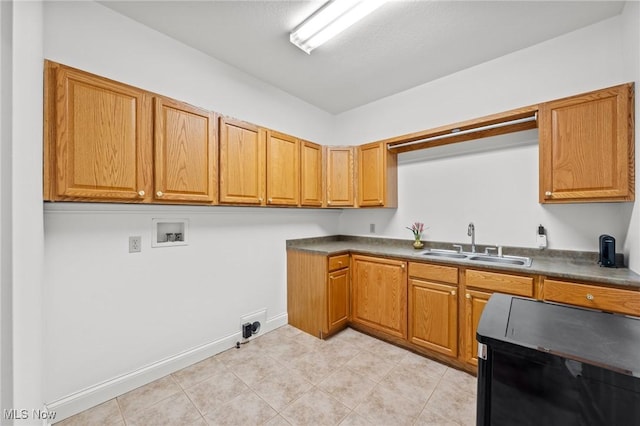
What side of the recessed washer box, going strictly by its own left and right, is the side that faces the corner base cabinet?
left

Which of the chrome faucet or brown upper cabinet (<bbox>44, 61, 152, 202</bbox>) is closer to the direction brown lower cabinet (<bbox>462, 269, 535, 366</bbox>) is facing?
the brown upper cabinet

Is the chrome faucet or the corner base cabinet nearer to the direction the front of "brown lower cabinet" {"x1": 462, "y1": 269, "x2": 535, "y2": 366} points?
the corner base cabinet

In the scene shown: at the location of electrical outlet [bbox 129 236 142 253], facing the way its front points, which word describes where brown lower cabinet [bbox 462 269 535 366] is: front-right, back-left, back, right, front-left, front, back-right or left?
front-left

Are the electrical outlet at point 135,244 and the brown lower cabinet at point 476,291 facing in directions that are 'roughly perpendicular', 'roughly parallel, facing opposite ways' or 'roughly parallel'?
roughly perpendicular

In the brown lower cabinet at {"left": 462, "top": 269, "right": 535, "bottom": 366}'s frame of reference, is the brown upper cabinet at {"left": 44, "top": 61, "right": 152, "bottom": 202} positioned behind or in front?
in front
